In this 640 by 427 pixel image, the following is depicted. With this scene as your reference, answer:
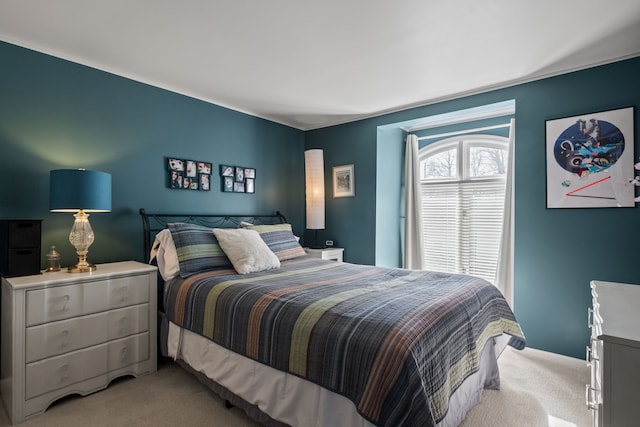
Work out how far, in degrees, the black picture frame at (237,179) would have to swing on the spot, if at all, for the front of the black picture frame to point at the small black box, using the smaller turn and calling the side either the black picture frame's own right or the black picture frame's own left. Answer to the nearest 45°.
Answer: approximately 90° to the black picture frame's own right

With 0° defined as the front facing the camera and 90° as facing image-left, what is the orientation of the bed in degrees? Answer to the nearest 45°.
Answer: approximately 315°

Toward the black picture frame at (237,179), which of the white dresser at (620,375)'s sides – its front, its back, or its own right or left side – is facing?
front

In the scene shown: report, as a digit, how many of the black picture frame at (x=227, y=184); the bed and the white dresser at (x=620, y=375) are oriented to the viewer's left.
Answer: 1

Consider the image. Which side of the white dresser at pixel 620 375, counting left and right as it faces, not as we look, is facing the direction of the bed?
front

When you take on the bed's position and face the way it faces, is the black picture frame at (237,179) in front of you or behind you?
behind

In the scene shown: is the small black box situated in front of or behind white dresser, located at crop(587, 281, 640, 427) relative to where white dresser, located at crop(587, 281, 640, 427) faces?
in front

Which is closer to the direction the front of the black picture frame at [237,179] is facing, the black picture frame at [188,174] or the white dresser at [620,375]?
the white dresser

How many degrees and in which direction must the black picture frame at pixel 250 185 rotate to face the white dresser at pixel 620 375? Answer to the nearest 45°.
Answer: approximately 45° to its right

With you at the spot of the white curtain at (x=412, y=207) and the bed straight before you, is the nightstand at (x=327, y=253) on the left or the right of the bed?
right

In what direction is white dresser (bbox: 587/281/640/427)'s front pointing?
to the viewer's left

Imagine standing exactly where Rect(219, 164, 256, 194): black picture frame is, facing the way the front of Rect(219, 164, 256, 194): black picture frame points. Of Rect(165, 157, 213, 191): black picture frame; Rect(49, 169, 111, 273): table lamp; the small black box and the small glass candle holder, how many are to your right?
4

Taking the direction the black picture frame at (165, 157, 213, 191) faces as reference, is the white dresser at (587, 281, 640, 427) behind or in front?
in front

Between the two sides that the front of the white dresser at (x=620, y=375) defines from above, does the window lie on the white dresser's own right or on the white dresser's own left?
on the white dresser's own right
